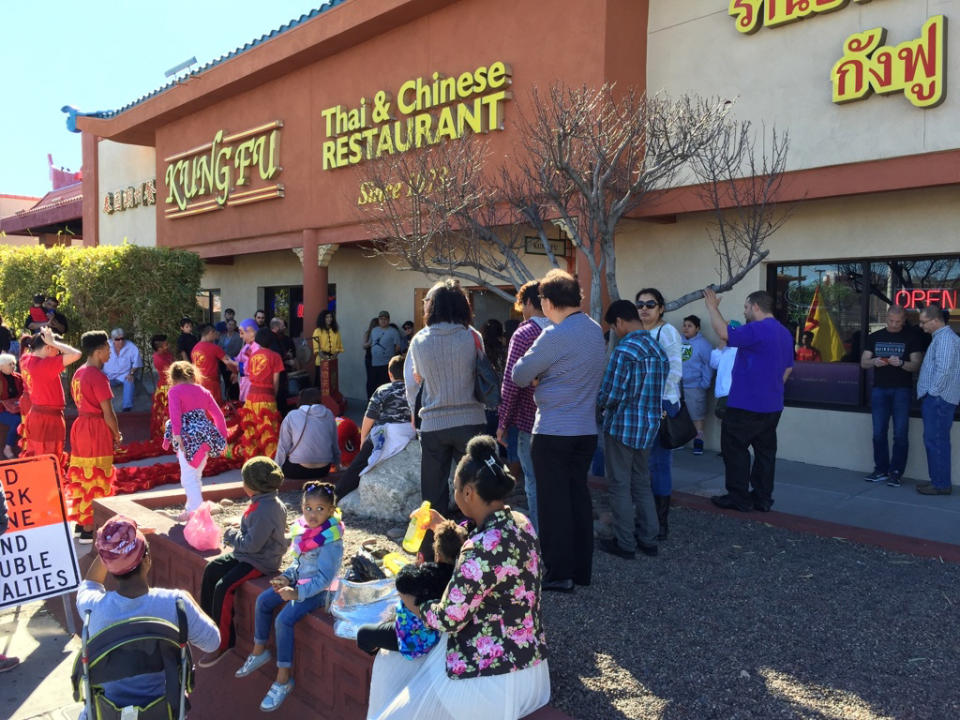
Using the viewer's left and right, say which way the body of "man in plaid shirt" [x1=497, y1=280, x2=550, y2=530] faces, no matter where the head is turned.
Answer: facing away from the viewer and to the left of the viewer

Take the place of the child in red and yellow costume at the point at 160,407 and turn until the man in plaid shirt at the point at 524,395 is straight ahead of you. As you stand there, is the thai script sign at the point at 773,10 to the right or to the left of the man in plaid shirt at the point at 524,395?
left

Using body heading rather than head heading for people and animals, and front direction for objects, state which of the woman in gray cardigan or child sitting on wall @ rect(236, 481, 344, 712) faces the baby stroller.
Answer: the child sitting on wall

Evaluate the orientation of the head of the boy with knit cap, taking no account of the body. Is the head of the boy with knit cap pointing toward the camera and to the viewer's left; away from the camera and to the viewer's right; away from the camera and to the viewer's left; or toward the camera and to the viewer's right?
away from the camera and to the viewer's left

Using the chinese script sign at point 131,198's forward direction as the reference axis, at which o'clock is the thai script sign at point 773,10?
the thai script sign at point 773,10 is roughly at 10 o'clock from the chinese script sign at point 131,198.

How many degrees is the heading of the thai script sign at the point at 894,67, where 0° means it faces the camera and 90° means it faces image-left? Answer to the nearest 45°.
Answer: approximately 45°

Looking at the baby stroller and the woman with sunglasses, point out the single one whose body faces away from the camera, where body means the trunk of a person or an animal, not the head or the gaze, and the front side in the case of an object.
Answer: the baby stroller

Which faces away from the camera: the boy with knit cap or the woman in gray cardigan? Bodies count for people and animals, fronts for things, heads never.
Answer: the woman in gray cardigan

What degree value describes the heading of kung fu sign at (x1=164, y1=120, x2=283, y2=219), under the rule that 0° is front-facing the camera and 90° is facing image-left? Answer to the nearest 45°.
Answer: approximately 45°
